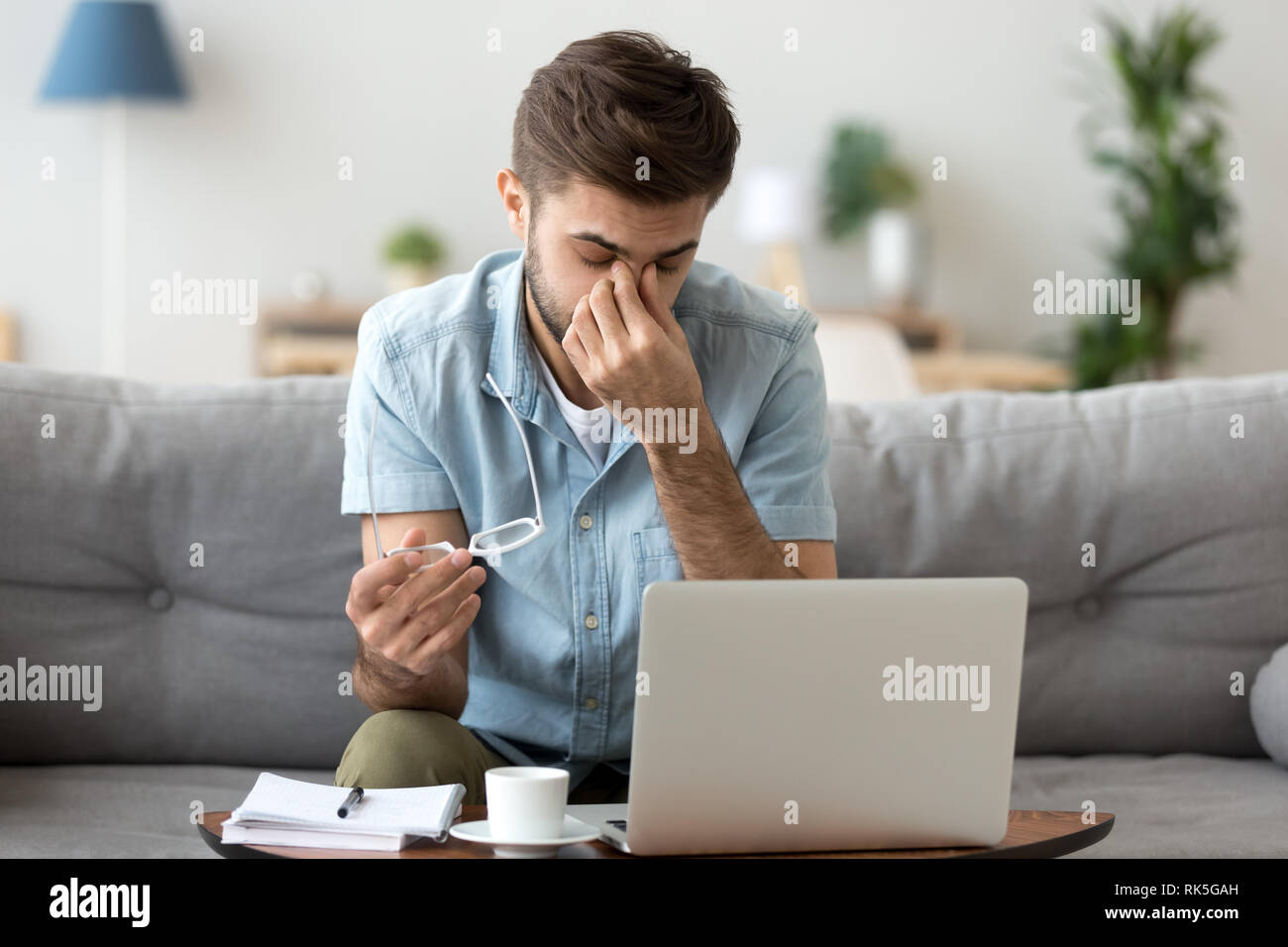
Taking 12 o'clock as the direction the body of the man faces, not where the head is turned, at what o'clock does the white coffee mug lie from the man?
The white coffee mug is roughly at 12 o'clock from the man.

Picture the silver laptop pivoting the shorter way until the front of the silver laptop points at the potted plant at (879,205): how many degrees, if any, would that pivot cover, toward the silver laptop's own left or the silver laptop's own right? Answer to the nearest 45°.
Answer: approximately 45° to the silver laptop's own right

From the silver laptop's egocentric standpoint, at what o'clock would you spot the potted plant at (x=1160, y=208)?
The potted plant is roughly at 2 o'clock from the silver laptop.

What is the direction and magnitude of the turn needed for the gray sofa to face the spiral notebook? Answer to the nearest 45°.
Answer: approximately 45° to its right

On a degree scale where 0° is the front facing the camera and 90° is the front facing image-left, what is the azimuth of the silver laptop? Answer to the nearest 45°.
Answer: approximately 135°

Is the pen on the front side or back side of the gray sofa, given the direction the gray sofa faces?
on the front side

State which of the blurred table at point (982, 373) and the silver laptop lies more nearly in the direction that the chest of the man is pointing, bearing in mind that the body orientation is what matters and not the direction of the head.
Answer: the silver laptop

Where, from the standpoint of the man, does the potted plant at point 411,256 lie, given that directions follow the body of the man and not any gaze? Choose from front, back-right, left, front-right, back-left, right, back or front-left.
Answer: back

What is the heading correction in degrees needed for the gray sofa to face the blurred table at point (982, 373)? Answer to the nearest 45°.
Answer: approximately 180°

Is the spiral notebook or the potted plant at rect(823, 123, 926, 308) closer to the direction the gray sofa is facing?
the spiral notebook

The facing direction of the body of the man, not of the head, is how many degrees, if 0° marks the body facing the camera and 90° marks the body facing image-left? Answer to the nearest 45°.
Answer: approximately 0°
